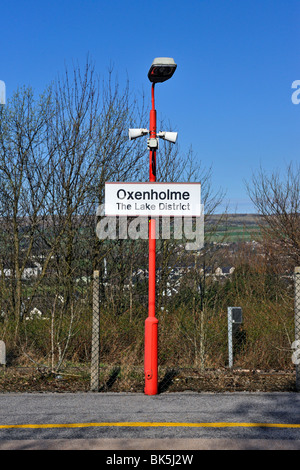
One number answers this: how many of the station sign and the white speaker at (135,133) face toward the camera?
1

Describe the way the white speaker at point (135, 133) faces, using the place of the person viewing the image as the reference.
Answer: facing to the left of the viewer

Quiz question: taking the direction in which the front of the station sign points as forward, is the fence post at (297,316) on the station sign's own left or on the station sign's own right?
on the station sign's own left

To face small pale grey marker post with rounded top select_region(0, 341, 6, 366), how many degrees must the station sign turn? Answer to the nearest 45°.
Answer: approximately 135° to its right

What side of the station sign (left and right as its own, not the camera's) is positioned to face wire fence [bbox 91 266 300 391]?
back

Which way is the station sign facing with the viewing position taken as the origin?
facing the viewer

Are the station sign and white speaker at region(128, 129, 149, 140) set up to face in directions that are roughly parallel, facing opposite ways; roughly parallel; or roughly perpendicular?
roughly perpendicular

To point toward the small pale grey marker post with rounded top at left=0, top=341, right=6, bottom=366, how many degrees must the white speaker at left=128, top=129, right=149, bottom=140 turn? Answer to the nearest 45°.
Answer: approximately 45° to its right
